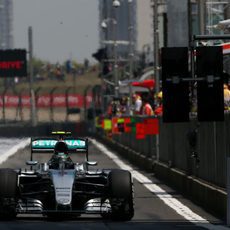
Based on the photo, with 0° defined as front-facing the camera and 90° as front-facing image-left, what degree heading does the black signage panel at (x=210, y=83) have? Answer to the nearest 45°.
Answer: approximately 180°

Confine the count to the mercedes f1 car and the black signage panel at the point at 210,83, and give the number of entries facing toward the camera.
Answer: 1

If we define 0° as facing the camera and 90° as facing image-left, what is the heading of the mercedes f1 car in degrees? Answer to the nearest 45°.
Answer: approximately 0°
